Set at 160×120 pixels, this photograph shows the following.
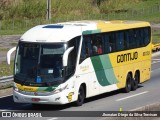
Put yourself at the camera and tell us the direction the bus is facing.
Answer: facing the viewer and to the left of the viewer
